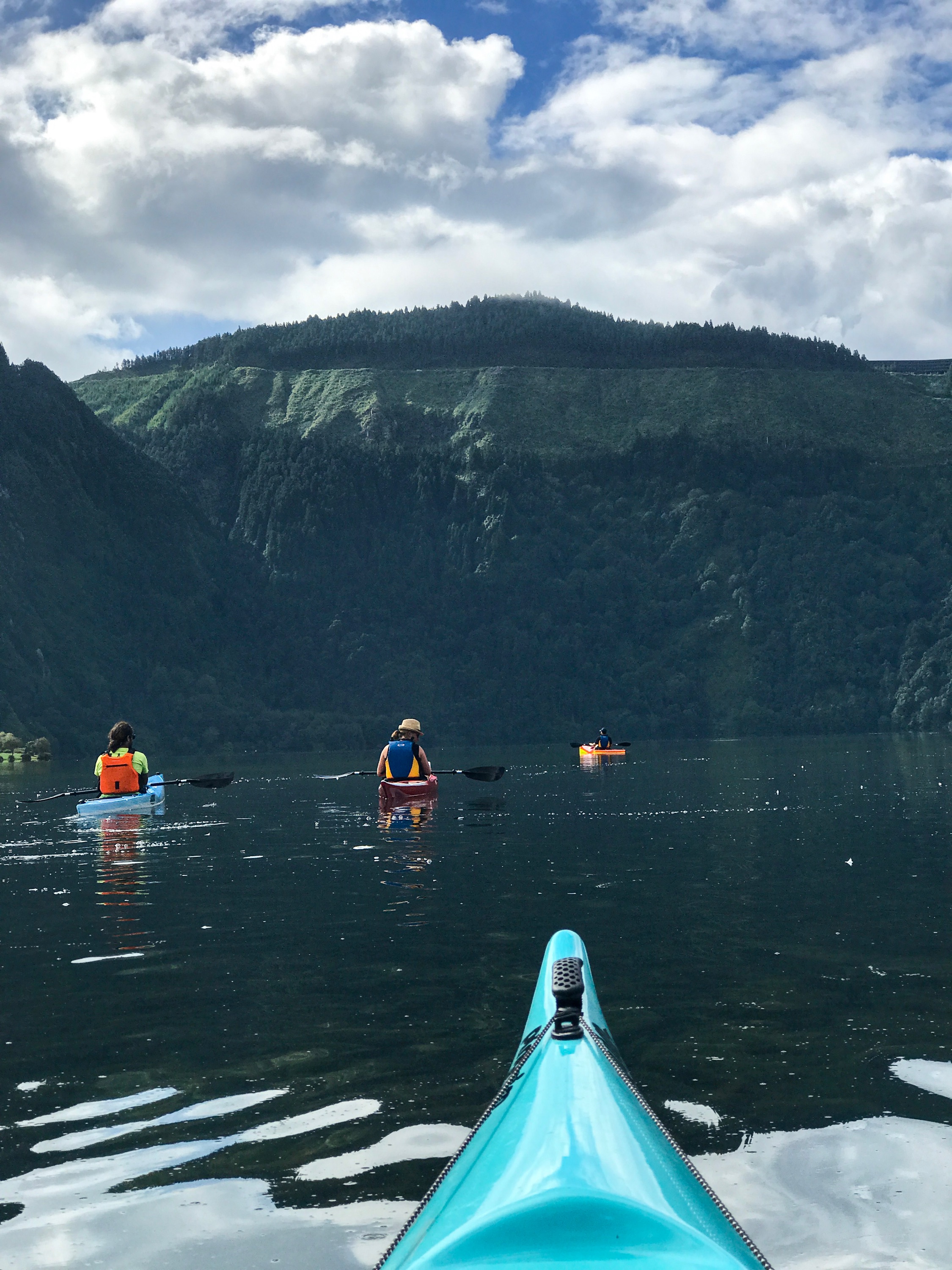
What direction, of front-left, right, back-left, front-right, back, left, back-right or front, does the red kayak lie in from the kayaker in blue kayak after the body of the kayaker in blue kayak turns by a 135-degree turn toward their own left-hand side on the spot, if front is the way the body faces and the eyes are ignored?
back

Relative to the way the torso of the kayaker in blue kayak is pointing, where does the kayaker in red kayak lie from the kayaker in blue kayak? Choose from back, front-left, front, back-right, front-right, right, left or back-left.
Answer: front-right

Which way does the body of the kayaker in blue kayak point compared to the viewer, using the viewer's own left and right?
facing away from the viewer and to the right of the viewer
